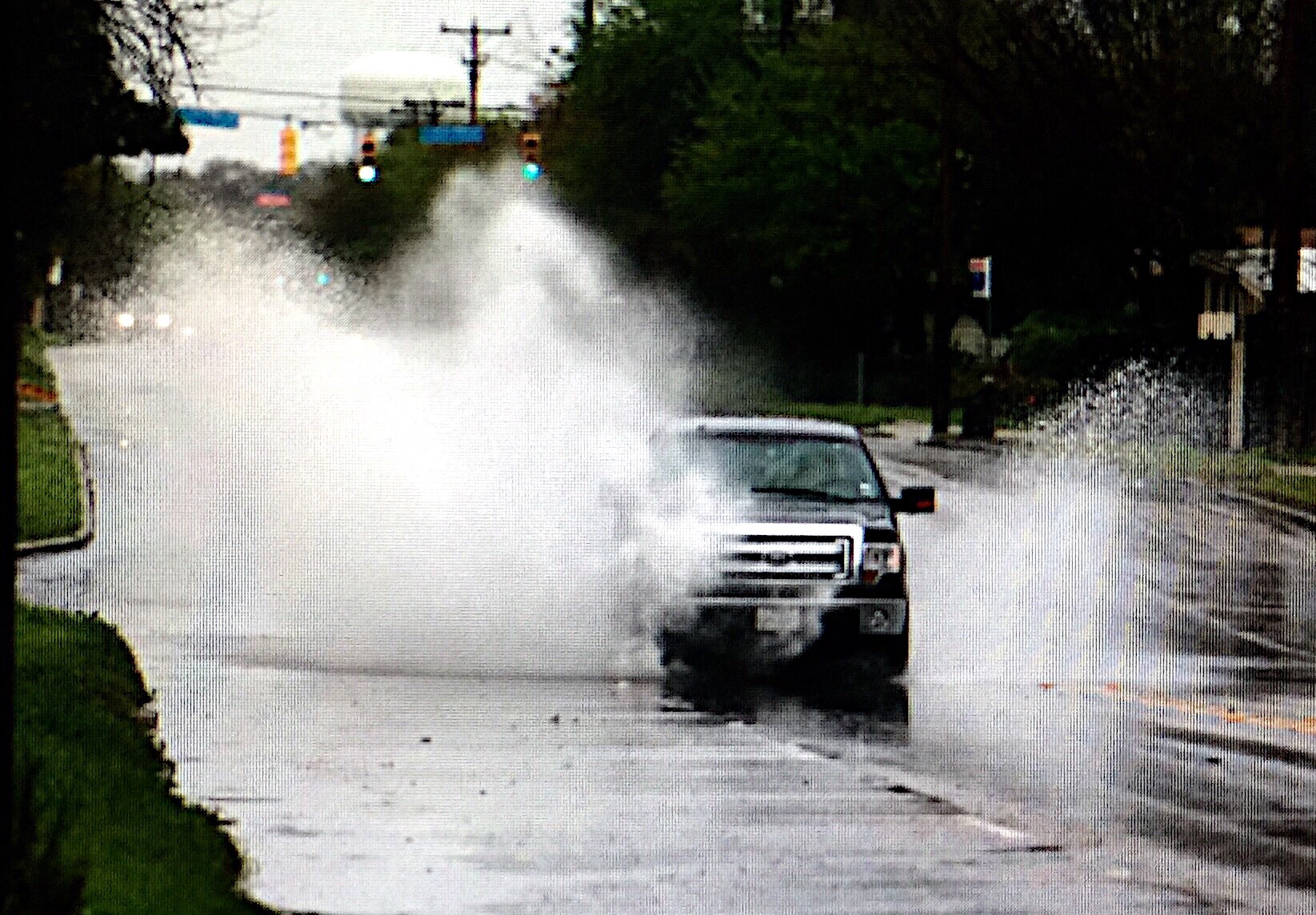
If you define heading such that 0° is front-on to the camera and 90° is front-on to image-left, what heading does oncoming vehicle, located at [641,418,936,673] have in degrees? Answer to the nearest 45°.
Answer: approximately 0°

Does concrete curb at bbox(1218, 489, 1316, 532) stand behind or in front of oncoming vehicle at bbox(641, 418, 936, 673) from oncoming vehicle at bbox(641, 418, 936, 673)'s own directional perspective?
behind

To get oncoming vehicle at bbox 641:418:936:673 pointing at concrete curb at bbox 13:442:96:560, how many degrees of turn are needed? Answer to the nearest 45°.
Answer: approximately 135° to its right

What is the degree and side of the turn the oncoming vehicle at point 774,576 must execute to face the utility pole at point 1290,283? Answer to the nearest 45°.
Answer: approximately 180°

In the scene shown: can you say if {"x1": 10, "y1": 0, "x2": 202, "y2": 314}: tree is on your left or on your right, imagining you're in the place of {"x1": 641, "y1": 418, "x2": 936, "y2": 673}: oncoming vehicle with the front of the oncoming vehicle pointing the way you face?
on your right
